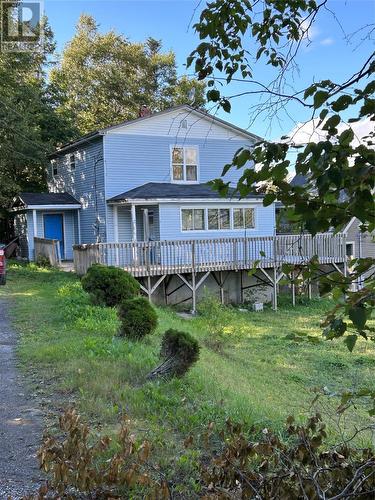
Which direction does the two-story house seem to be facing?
toward the camera

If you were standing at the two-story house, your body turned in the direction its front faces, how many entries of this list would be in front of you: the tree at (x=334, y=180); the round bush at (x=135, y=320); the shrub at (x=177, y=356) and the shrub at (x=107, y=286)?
4

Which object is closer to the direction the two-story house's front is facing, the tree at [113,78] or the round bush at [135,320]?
the round bush

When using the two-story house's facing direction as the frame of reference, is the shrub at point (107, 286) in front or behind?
in front

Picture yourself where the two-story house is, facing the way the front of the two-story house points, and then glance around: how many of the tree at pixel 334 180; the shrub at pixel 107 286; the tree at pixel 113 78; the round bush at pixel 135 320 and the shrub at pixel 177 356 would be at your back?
1

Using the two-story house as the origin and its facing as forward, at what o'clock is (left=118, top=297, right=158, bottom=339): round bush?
The round bush is roughly at 12 o'clock from the two-story house.

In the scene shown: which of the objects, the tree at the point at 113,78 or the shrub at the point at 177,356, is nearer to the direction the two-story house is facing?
the shrub

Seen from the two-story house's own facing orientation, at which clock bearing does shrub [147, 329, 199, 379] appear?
The shrub is roughly at 12 o'clock from the two-story house.

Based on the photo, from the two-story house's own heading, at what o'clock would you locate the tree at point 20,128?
The tree is roughly at 4 o'clock from the two-story house.

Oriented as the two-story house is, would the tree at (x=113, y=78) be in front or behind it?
behind
